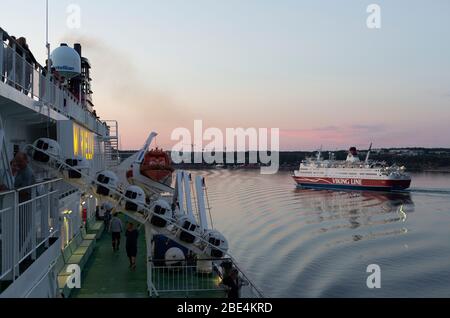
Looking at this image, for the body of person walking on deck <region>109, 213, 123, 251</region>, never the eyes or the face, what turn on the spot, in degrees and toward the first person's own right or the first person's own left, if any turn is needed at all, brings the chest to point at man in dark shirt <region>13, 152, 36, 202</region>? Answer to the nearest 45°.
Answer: approximately 180°

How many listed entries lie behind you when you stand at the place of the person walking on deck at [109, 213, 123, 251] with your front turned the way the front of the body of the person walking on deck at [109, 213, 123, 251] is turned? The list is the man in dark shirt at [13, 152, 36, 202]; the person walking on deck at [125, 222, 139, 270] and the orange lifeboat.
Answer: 2

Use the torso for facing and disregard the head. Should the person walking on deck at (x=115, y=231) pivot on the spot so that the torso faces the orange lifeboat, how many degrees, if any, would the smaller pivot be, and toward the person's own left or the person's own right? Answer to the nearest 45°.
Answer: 0° — they already face it

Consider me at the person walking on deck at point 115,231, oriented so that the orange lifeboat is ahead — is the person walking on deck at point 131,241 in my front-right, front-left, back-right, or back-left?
back-right

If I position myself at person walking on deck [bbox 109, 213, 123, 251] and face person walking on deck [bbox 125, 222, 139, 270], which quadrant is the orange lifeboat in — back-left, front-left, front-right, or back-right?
back-left

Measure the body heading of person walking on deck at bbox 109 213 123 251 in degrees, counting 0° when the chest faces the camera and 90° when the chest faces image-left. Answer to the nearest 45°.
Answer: approximately 180°

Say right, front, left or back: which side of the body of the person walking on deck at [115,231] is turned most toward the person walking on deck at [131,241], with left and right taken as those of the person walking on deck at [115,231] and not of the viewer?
back
